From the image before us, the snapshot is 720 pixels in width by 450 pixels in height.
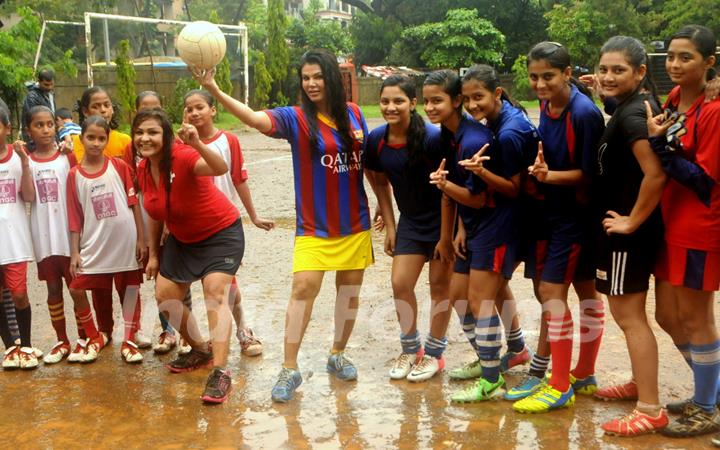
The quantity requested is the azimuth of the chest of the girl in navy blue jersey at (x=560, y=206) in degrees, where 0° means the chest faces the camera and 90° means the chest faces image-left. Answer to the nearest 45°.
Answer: approximately 45°

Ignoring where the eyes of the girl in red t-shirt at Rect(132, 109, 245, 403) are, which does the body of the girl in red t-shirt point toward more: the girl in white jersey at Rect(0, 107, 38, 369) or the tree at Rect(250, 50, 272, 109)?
the girl in white jersey

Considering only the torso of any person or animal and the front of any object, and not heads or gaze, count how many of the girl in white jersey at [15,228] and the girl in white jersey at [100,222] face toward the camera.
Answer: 2

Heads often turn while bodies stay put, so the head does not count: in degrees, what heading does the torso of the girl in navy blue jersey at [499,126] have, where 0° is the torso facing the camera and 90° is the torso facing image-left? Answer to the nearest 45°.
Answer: approximately 45°

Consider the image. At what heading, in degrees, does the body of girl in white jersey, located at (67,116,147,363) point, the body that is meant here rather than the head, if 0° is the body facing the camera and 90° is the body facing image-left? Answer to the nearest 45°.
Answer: approximately 0°

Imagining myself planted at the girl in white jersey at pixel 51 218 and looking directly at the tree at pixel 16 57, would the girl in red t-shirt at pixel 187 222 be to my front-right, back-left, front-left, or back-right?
back-right

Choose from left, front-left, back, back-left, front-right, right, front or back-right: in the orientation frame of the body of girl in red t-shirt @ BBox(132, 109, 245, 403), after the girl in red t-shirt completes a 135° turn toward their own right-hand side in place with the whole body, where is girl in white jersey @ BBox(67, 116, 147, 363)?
front-left

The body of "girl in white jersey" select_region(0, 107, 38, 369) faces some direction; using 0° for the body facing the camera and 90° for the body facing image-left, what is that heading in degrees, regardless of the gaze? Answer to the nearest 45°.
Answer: approximately 0°

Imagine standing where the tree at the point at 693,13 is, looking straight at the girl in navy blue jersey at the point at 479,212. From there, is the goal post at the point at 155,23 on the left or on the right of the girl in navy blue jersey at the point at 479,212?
right
